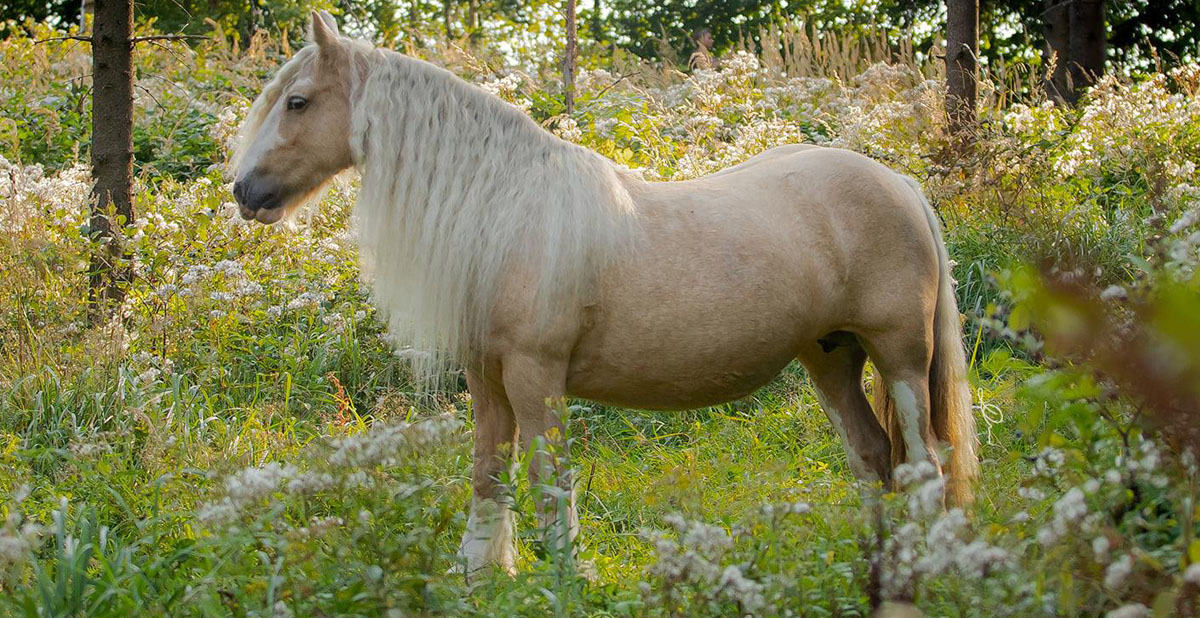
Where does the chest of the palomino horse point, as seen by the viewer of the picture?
to the viewer's left

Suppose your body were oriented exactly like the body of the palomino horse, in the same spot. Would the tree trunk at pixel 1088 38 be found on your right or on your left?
on your right

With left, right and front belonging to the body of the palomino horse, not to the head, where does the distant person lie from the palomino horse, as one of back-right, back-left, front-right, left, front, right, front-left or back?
right

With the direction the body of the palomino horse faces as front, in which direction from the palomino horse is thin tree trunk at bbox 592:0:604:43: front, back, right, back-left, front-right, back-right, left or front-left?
right

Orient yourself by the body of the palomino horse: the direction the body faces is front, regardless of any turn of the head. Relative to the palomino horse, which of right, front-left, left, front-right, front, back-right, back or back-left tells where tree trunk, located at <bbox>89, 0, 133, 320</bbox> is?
front-right

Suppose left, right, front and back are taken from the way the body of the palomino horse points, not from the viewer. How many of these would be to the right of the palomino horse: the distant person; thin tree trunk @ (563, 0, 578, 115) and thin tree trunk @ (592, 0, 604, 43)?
3

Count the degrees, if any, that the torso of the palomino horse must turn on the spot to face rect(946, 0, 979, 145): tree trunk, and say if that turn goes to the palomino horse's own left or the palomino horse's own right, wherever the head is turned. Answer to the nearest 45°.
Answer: approximately 135° to the palomino horse's own right

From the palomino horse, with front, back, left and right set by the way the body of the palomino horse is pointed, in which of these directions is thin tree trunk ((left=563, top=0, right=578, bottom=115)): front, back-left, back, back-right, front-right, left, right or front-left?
right

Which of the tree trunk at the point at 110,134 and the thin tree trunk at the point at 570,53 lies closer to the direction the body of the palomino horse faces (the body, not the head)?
the tree trunk

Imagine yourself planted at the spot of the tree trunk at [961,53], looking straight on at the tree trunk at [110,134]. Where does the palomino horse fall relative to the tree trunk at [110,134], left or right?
left

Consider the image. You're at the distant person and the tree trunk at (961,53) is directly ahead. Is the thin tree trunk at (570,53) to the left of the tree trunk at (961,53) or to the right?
right
